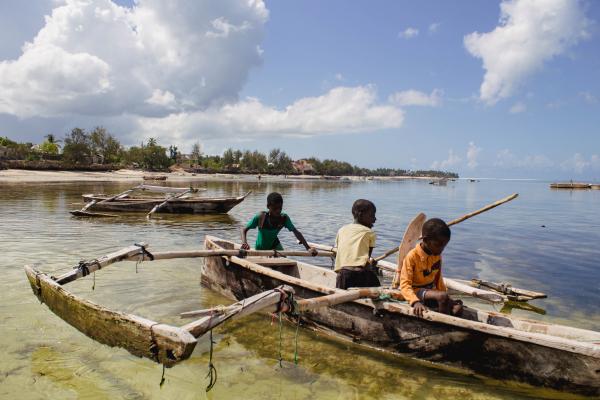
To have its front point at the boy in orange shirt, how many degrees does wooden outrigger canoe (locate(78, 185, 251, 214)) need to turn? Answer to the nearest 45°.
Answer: approximately 90° to its right

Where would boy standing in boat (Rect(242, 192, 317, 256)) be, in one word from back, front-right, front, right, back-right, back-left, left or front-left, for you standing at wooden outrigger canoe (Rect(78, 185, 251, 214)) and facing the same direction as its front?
right

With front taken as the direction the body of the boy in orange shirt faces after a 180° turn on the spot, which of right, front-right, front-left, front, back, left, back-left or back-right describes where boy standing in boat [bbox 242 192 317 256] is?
front

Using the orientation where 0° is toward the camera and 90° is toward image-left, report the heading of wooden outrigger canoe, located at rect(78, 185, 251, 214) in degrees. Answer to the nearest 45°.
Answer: approximately 270°

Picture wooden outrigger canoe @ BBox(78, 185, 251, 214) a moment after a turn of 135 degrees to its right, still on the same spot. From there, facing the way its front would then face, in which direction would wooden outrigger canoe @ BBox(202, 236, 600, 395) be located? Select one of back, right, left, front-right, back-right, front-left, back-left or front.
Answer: front-left

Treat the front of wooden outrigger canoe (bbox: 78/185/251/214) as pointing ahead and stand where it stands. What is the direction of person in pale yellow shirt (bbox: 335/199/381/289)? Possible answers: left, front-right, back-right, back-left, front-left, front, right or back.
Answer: right
